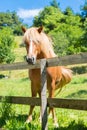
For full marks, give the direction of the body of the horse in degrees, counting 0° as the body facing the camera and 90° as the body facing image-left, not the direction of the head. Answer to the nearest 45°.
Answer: approximately 45°
